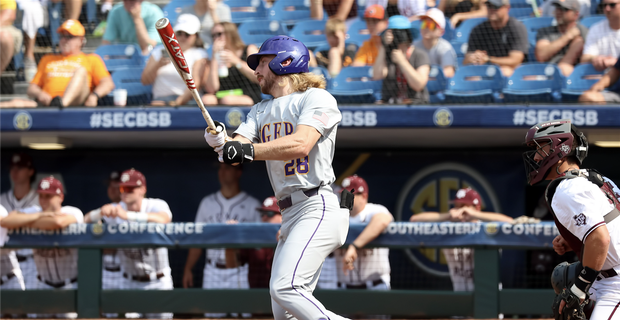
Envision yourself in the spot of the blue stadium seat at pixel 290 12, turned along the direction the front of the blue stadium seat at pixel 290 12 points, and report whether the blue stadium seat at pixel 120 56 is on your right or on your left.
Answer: on your right

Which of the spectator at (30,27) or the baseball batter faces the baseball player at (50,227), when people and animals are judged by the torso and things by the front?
the spectator at (30,27)

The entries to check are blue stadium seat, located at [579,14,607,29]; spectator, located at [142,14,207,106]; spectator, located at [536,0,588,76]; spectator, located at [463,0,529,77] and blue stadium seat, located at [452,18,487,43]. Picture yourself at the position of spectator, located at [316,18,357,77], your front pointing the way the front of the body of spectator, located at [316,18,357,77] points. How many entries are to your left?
4

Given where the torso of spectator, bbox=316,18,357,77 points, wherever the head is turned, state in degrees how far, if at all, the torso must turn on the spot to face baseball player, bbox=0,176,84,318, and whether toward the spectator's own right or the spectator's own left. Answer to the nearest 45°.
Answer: approximately 45° to the spectator's own right

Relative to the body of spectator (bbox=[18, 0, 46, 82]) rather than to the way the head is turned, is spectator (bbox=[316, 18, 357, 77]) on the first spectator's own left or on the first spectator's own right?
on the first spectator's own left

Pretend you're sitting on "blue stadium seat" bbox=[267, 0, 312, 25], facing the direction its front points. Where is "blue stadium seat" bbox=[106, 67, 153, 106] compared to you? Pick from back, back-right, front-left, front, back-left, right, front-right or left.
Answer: front-right

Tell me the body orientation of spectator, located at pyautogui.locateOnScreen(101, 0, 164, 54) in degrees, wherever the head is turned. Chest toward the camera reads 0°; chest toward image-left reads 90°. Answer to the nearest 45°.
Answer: approximately 0°

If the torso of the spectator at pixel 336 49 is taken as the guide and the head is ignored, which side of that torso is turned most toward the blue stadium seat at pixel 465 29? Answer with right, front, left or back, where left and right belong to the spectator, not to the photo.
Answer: left

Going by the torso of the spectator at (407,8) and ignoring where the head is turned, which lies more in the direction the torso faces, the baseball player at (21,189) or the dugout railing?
the dugout railing
